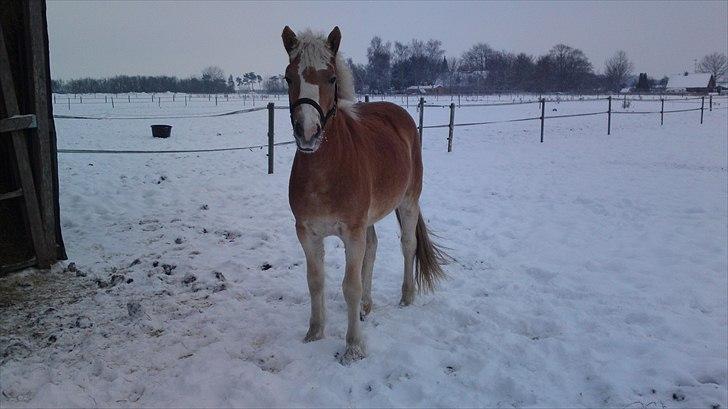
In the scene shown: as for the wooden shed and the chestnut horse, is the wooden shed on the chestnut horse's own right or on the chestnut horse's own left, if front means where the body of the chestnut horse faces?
on the chestnut horse's own right

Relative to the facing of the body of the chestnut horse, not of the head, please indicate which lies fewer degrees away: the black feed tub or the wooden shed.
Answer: the wooden shed

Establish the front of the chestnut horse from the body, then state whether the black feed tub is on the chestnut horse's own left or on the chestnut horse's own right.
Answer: on the chestnut horse's own right

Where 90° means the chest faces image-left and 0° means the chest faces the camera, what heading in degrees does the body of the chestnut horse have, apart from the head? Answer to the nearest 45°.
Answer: approximately 45°
